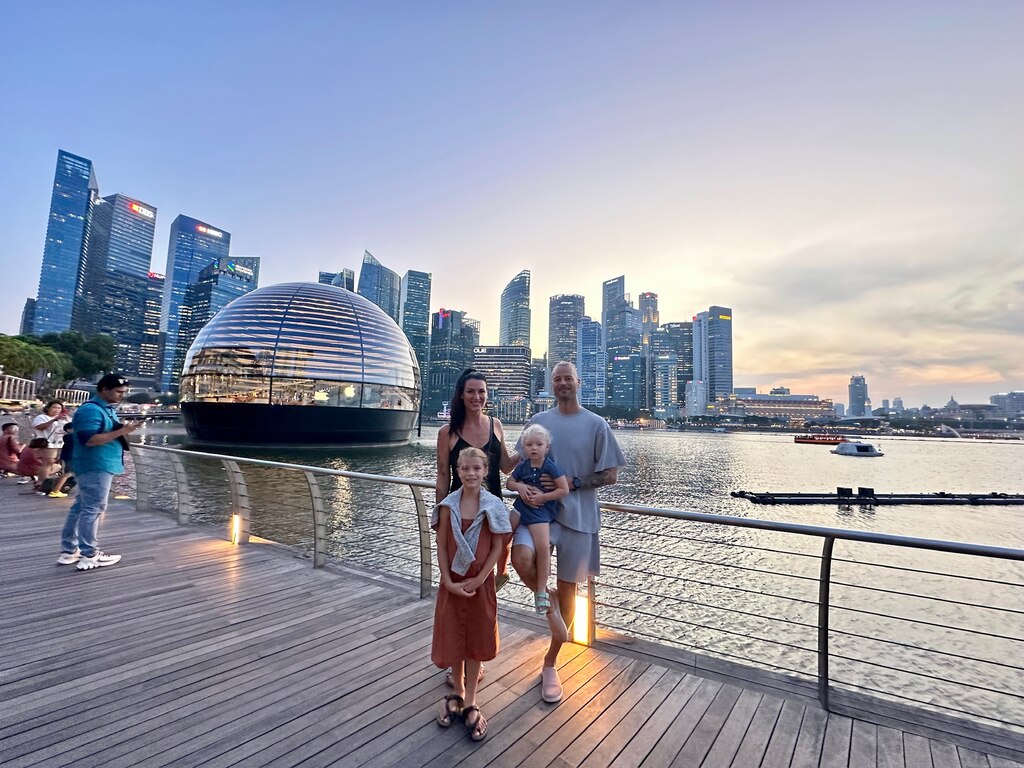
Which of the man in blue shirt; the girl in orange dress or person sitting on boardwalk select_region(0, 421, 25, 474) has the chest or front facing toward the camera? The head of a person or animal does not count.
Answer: the girl in orange dress

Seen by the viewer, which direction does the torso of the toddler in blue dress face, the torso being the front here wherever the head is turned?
toward the camera

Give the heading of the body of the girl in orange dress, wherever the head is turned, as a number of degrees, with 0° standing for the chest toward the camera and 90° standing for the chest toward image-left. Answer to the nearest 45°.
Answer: approximately 0°

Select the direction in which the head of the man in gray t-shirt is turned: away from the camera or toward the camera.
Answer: toward the camera

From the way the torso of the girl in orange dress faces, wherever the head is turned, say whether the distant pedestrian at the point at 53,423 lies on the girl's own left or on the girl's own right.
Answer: on the girl's own right

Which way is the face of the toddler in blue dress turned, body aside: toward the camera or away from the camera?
toward the camera

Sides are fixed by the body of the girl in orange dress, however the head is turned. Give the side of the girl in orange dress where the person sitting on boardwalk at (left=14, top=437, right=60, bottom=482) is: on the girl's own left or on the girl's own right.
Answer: on the girl's own right

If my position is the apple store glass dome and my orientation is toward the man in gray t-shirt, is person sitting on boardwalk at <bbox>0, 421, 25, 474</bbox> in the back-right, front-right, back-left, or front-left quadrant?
front-right

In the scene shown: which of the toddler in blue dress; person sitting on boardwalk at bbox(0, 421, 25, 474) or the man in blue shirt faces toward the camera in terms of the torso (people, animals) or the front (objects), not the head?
the toddler in blue dress

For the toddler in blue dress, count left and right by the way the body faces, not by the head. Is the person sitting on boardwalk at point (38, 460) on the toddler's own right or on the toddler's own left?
on the toddler's own right

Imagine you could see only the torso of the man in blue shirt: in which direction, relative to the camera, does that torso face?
to the viewer's right

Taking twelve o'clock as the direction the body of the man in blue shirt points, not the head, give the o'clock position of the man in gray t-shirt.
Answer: The man in gray t-shirt is roughly at 2 o'clock from the man in blue shirt.

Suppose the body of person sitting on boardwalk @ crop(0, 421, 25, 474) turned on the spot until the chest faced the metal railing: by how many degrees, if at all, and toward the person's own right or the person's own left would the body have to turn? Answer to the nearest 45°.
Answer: approximately 45° to the person's own right

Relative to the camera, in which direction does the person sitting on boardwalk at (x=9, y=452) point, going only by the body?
to the viewer's right

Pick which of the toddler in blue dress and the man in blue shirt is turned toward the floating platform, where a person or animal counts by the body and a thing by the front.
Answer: the man in blue shirt

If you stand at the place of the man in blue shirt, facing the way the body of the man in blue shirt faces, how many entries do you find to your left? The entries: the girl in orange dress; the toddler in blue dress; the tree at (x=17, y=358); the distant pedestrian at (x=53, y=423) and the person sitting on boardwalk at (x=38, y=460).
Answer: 3
